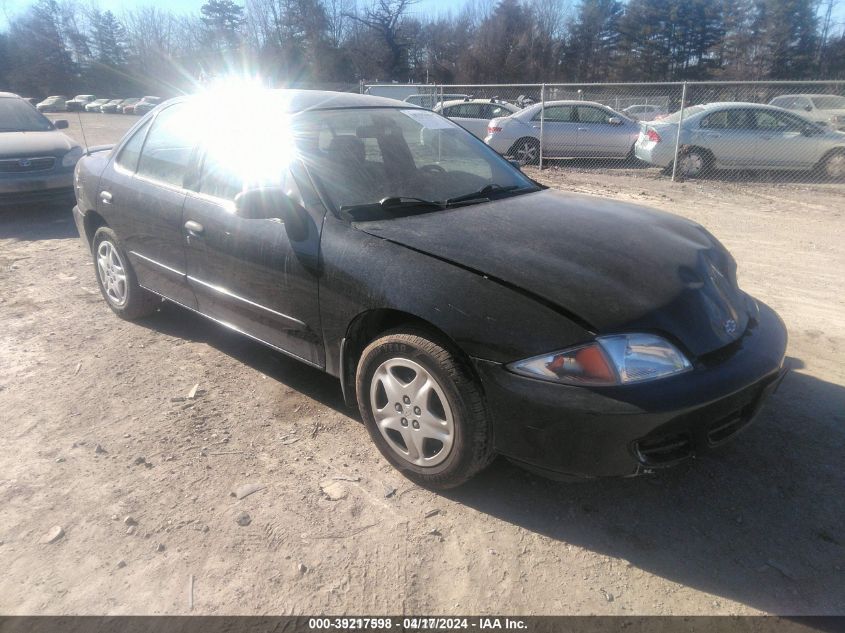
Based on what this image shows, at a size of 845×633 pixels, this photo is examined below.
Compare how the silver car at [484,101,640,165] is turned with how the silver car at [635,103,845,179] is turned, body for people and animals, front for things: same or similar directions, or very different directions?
same or similar directions

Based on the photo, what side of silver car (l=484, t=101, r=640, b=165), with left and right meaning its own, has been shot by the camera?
right

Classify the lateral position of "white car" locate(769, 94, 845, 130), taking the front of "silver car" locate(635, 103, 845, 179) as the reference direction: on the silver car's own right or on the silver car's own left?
on the silver car's own left

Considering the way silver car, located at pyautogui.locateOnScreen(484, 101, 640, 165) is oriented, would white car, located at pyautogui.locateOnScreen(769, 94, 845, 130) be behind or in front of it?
in front

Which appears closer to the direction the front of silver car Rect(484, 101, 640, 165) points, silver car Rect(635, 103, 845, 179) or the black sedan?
the silver car

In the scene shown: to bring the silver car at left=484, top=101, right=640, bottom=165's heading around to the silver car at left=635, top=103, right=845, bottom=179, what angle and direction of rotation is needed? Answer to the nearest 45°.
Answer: approximately 45° to its right

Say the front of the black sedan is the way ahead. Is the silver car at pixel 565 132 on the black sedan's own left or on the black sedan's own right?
on the black sedan's own left

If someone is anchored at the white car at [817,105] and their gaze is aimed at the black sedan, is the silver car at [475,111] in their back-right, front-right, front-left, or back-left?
front-right

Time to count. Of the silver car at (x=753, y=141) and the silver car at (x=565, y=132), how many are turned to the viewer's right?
2

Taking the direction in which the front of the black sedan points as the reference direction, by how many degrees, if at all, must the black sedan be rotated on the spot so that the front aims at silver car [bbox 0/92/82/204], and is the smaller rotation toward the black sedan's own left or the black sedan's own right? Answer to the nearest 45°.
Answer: approximately 180°

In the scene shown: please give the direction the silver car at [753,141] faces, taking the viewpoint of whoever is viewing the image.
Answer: facing to the right of the viewer

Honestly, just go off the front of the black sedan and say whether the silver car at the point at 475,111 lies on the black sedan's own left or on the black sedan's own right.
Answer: on the black sedan's own left

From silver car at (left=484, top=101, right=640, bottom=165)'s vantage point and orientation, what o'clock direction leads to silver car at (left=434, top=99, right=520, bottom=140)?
silver car at (left=434, top=99, right=520, bottom=140) is roughly at 7 o'clock from silver car at (left=484, top=101, right=640, bottom=165).

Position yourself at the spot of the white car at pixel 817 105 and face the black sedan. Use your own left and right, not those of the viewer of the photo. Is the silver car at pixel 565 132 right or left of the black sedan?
right

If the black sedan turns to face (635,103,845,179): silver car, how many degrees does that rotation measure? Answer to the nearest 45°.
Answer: approximately 90° to its left

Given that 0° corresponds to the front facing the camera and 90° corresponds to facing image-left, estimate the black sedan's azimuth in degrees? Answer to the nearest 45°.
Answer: approximately 315°

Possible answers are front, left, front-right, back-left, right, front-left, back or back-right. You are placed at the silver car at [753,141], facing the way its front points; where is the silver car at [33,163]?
back-right
